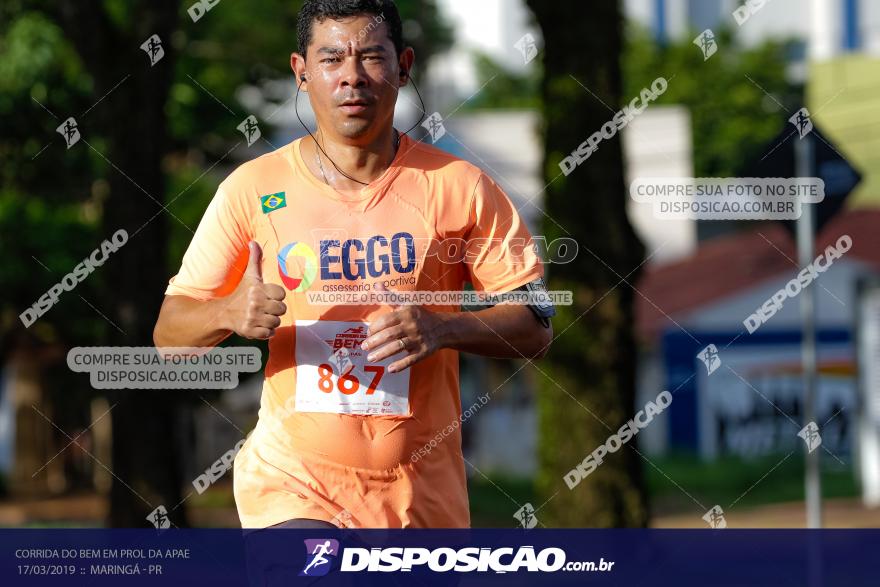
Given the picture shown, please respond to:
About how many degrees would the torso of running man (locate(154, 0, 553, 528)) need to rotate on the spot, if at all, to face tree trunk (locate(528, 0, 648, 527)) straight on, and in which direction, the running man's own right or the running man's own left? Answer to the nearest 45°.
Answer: approximately 180°

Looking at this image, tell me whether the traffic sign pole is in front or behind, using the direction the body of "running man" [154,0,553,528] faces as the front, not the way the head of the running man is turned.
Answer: behind

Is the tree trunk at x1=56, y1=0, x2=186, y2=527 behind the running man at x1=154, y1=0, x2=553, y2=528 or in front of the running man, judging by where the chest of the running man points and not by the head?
behind

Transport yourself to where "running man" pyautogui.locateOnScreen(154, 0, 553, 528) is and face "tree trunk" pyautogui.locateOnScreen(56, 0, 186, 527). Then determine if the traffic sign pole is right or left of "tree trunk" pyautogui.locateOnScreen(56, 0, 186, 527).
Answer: right

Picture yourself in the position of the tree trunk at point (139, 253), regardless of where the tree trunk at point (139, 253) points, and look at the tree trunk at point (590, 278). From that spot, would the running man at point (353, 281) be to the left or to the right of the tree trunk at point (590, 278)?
right
